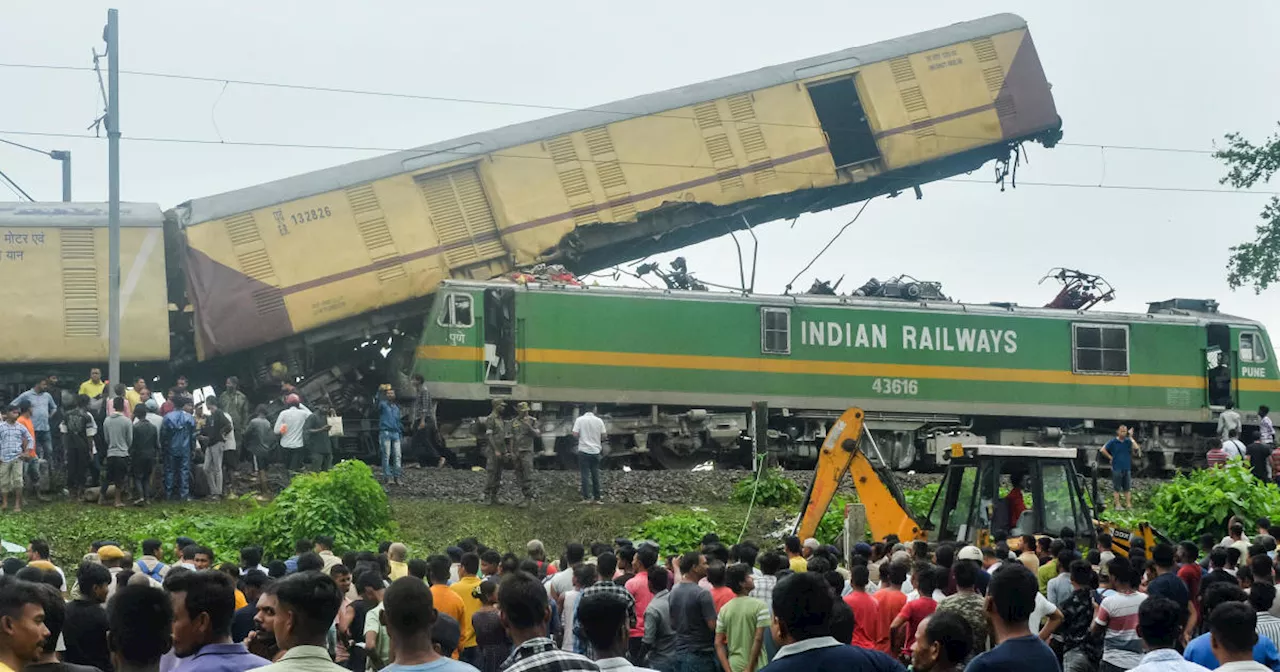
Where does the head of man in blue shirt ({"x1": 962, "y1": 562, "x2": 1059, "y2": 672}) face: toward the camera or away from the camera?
away from the camera

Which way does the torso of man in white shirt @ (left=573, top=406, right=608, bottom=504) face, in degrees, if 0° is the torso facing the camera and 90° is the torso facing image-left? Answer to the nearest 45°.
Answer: approximately 180°

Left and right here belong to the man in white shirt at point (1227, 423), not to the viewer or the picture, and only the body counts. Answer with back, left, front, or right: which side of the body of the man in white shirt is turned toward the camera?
back

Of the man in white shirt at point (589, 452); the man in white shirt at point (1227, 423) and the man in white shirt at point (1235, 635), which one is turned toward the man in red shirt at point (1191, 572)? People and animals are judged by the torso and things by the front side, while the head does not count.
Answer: the man in white shirt at point (1235, 635)

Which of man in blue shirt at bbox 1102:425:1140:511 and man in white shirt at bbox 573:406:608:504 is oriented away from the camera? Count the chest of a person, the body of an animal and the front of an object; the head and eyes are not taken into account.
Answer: the man in white shirt

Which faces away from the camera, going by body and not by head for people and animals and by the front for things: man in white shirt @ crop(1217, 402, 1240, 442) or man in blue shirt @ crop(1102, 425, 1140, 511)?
the man in white shirt

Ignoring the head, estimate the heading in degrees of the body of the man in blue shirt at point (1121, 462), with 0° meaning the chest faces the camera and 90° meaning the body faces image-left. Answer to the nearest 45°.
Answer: approximately 0°

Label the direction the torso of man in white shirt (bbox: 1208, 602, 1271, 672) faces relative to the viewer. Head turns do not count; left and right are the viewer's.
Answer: facing away from the viewer

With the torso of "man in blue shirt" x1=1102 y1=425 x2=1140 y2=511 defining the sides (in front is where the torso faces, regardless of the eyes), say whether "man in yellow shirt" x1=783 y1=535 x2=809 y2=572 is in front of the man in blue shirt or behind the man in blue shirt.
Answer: in front

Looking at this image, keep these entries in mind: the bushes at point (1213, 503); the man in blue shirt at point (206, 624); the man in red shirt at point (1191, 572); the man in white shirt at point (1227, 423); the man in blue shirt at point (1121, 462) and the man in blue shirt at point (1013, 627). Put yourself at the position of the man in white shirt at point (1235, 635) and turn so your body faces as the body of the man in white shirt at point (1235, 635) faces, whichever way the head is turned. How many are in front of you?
4
